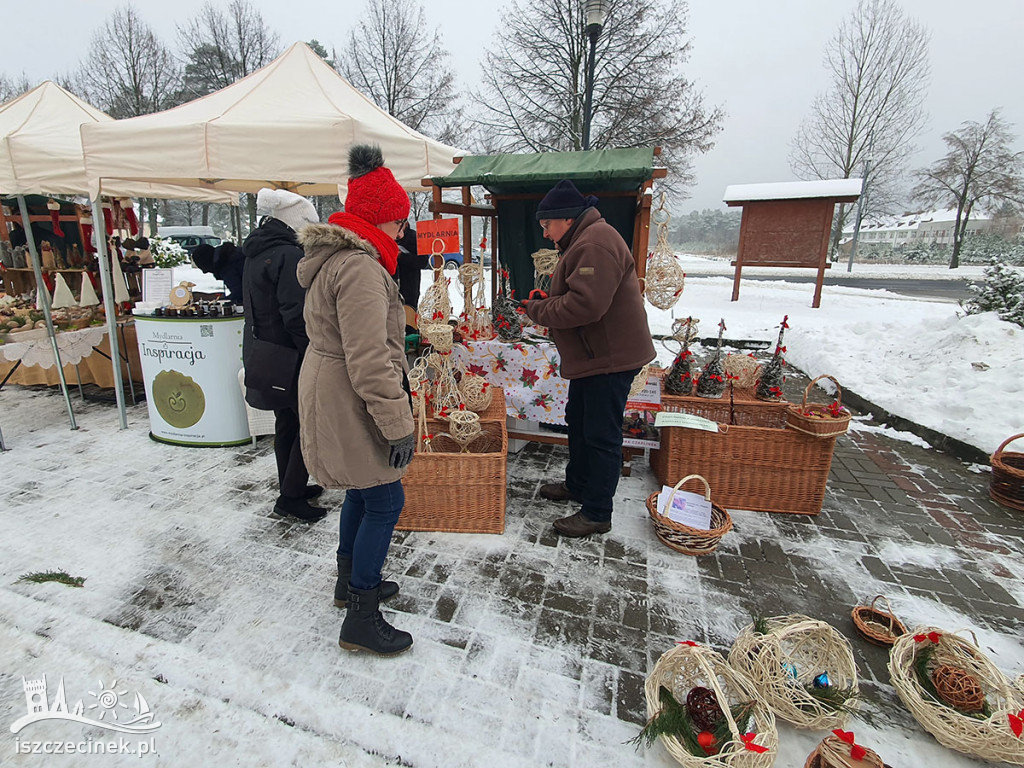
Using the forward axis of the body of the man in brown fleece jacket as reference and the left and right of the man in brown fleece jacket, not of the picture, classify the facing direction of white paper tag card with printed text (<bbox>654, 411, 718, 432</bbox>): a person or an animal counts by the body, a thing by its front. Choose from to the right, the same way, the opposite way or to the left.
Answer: to the left

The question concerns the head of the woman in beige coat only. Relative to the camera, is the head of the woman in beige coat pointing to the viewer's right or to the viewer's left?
to the viewer's right

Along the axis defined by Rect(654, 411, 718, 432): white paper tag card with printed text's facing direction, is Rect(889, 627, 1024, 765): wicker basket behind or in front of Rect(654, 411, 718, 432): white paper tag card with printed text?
in front

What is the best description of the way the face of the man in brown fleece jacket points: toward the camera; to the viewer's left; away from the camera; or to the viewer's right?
to the viewer's left

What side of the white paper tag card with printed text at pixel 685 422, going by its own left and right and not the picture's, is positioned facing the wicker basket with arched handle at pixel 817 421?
left

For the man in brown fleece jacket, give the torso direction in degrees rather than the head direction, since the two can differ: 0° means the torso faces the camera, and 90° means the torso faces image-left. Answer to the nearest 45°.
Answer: approximately 90°

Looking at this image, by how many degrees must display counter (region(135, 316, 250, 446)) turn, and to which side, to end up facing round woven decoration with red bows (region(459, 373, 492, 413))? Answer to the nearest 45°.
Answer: approximately 45° to its left

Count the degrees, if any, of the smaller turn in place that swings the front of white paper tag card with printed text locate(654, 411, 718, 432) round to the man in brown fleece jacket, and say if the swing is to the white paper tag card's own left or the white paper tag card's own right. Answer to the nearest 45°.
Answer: approximately 45° to the white paper tag card's own right

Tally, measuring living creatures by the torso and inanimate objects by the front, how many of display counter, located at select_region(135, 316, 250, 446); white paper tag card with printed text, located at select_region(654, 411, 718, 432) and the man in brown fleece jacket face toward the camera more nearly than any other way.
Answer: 2

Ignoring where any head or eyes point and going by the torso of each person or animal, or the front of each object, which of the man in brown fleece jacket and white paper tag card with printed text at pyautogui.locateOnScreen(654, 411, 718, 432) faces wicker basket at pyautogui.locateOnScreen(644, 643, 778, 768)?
the white paper tag card with printed text

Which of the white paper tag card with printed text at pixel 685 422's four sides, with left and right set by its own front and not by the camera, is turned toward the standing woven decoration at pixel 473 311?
right

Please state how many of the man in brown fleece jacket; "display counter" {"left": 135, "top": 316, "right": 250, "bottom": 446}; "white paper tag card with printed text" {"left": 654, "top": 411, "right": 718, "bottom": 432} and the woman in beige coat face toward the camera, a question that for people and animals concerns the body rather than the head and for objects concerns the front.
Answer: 2

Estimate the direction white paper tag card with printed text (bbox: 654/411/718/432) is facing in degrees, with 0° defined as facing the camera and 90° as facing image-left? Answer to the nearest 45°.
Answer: approximately 0°
